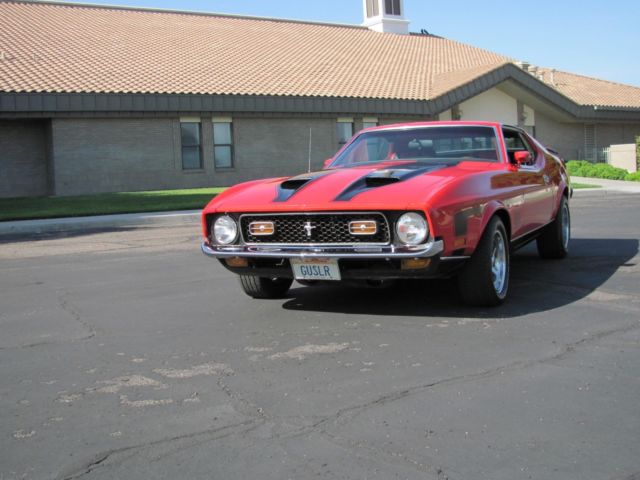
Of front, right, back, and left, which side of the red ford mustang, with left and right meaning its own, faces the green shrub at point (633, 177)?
back

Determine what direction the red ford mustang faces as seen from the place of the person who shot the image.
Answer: facing the viewer and to the left of the viewer

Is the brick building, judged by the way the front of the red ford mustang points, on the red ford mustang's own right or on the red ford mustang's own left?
on the red ford mustang's own right

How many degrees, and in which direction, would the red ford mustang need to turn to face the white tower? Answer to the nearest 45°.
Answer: approximately 135° to its right

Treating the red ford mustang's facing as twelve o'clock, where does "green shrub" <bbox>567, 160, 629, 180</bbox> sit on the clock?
The green shrub is roughly at 5 o'clock from the red ford mustang.
